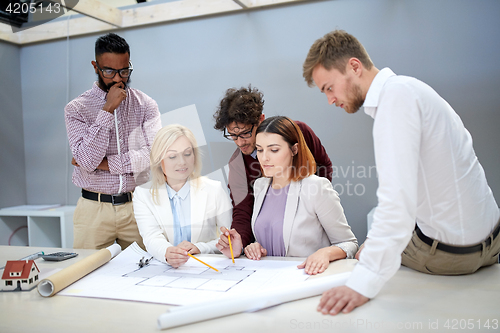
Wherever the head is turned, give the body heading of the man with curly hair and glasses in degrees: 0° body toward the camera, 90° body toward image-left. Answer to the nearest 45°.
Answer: approximately 45°

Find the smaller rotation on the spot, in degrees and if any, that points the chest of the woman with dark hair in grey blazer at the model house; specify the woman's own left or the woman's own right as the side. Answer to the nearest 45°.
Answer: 0° — they already face it

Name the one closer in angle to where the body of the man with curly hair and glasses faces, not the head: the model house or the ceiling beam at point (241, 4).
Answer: the model house

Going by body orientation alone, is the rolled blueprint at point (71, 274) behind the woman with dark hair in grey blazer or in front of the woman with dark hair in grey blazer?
in front

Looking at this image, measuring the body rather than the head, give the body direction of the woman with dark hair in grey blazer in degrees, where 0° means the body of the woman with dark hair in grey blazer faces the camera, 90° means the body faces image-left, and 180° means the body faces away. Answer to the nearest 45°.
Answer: approximately 45°

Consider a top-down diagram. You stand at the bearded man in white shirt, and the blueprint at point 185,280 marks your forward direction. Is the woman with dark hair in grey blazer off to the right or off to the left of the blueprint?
right

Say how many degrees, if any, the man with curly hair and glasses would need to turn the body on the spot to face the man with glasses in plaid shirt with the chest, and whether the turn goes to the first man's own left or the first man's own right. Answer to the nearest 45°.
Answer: approximately 45° to the first man's own right

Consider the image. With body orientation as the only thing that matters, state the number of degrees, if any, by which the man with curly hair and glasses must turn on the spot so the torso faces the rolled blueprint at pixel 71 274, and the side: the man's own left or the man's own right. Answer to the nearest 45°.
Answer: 0° — they already face it

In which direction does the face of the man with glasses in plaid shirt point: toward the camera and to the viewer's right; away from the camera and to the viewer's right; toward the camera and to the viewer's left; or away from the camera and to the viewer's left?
toward the camera and to the viewer's right

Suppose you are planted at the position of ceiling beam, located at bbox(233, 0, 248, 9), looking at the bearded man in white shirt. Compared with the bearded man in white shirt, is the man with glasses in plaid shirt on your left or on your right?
right
